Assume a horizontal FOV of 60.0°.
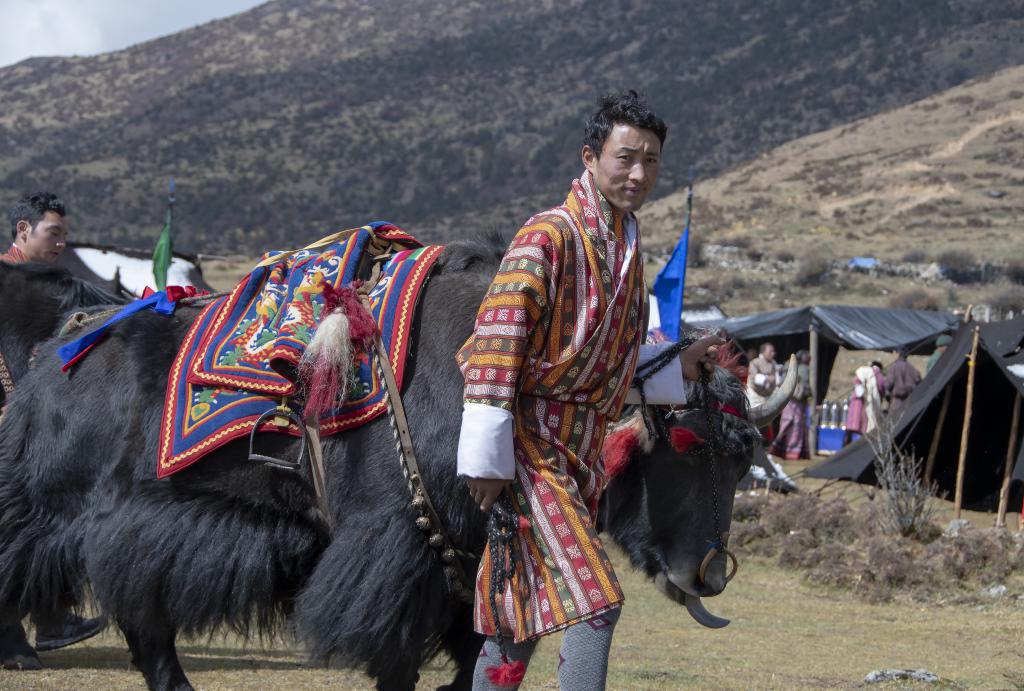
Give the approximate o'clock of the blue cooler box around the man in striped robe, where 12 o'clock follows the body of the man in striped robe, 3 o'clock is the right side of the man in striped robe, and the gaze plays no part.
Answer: The blue cooler box is roughly at 8 o'clock from the man in striped robe.

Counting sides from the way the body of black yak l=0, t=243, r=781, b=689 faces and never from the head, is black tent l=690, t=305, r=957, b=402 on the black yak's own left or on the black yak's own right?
on the black yak's own left

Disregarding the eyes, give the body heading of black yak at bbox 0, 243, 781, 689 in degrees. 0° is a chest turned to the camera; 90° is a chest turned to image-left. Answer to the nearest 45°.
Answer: approximately 270°

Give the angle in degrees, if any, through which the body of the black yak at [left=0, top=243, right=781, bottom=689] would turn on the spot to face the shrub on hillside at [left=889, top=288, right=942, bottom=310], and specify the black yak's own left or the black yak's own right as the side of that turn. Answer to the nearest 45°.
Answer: approximately 45° to the black yak's own left

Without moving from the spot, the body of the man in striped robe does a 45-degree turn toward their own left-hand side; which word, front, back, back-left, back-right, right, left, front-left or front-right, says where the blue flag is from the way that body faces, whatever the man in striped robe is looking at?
left

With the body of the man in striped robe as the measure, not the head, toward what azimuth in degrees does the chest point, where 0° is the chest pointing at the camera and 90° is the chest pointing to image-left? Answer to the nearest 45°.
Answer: approximately 315°

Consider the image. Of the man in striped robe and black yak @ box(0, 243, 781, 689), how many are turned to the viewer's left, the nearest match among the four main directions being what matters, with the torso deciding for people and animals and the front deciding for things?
0

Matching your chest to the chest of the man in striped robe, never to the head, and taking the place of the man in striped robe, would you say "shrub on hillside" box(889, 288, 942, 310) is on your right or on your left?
on your left
